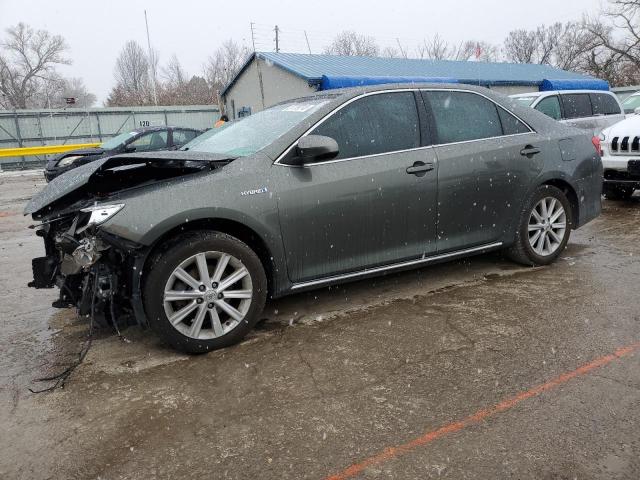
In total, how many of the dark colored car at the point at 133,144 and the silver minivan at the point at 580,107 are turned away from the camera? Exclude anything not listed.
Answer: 0

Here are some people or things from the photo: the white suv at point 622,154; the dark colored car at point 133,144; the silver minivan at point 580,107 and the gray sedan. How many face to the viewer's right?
0

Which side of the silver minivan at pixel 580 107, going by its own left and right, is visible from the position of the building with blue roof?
right

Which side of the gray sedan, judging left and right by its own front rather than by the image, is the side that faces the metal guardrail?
right

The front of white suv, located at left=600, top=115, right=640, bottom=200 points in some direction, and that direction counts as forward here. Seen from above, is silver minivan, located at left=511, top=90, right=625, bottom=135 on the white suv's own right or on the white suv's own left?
on the white suv's own right

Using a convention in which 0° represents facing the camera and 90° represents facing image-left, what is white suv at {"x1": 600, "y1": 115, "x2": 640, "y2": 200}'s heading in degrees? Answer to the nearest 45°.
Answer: approximately 45°

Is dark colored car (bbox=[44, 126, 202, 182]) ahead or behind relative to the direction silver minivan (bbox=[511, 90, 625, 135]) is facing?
ahead

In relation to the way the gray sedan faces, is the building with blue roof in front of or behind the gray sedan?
behind

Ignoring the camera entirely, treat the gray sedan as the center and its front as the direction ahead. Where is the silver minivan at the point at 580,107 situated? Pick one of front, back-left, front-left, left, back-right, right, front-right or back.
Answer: back

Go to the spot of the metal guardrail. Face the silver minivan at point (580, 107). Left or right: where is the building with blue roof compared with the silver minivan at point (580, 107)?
left

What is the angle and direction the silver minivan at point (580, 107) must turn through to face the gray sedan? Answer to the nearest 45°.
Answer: approximately 45° to its left

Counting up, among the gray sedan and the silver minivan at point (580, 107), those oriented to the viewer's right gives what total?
0

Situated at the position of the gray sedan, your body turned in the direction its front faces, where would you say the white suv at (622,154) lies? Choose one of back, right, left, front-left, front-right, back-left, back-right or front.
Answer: back

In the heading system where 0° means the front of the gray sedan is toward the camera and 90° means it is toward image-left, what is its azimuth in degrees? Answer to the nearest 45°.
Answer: approximately 45°
